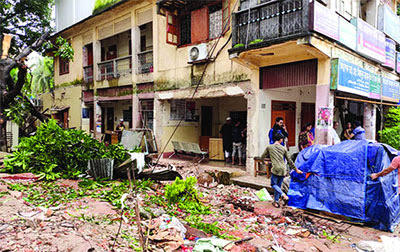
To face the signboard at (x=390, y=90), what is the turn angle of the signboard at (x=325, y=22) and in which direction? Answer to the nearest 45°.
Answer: approximately 90° to its left

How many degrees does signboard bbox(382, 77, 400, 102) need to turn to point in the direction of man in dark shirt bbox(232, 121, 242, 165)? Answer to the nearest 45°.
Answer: approximately 90° to its right

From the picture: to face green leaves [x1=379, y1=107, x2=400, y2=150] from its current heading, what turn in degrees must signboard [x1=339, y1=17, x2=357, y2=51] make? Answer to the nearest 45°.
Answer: approximately 90° to its left

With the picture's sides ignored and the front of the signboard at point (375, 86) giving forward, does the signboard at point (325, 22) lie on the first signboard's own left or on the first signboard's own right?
on the first signboard's own right

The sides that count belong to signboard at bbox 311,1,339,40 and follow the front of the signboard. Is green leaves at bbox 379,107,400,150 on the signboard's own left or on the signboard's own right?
on the signboard's own left

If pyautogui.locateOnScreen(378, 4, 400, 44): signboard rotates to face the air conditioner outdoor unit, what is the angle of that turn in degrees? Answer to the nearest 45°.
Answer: approximately 90° to its right

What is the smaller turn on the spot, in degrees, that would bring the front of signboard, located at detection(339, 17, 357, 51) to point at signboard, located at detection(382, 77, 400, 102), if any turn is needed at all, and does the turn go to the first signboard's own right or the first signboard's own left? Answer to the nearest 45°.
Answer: approximately 90° to the first signboard's own left

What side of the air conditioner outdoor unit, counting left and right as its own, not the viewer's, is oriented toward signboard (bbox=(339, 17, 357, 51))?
left

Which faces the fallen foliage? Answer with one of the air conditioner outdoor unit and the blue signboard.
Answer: the air conditioner outdoor unit
